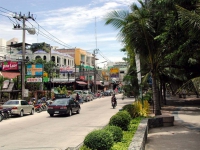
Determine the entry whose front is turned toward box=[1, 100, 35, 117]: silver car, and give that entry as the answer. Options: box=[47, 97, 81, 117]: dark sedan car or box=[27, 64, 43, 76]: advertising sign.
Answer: the advertising sign

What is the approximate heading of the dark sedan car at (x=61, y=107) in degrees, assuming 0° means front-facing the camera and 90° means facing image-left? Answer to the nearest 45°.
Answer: approximately 225°

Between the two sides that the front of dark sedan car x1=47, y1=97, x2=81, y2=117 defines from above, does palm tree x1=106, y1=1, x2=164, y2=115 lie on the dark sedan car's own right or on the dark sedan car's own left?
on the dark sedan car's own right

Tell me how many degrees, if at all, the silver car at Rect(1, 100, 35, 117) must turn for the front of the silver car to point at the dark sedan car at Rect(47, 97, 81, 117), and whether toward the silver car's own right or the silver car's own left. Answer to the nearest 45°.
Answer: approximately 90° to the silver car's own right

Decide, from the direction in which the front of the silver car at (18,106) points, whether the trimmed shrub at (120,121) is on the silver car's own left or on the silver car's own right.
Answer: on the silver car's own right
